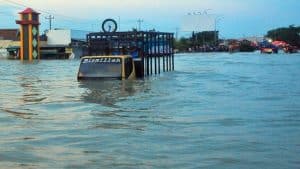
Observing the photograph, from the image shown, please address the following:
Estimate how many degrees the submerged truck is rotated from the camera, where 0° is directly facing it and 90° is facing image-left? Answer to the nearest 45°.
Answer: approximately 45°
